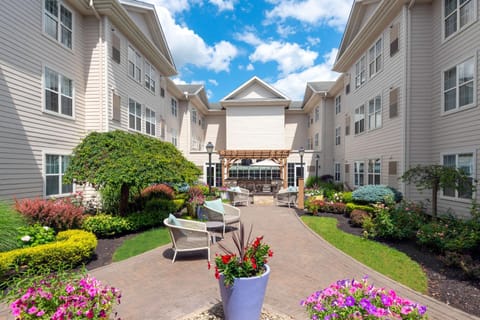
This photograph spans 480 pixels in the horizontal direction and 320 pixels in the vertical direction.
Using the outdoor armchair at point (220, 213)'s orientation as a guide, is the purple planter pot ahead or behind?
ahead

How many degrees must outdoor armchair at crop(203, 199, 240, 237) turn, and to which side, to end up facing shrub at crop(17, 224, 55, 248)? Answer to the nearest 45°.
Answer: approximately 90° to its right

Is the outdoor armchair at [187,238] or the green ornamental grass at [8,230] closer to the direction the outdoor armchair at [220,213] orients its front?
the outdoor armchair

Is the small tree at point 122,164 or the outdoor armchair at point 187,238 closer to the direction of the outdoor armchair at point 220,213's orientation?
the outdoor armchair

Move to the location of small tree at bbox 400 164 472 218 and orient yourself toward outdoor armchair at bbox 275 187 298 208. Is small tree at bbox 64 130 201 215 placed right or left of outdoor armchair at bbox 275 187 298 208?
left

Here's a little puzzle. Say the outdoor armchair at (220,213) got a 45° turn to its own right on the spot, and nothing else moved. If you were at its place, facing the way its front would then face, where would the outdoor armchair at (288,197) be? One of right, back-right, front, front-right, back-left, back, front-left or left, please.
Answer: back-left

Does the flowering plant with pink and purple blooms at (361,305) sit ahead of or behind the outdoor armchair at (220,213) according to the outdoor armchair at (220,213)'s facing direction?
ahead
